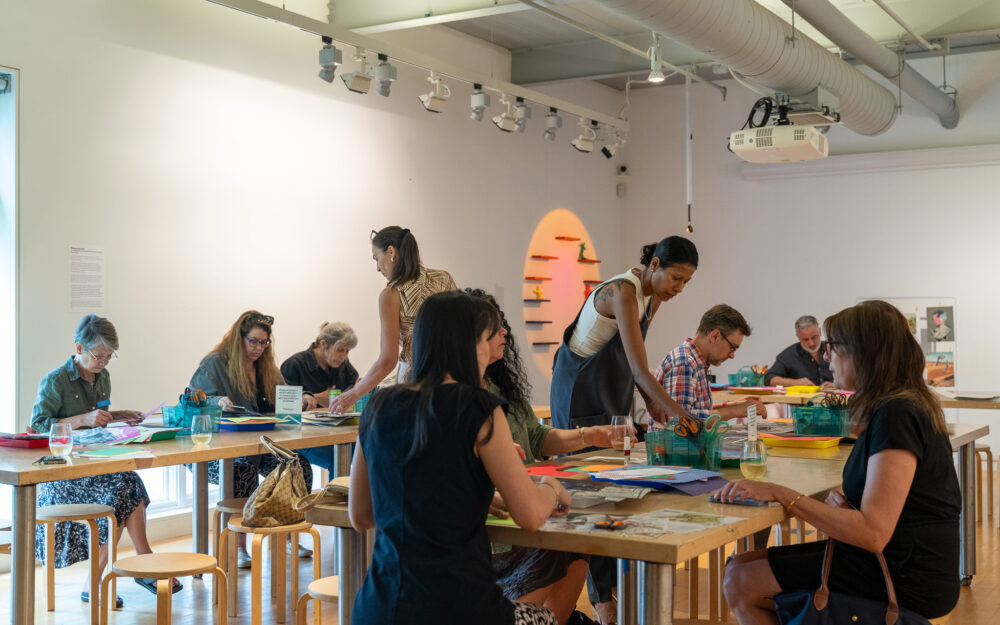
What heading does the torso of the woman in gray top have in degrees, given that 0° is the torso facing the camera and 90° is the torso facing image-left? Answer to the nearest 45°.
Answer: approximately 315°

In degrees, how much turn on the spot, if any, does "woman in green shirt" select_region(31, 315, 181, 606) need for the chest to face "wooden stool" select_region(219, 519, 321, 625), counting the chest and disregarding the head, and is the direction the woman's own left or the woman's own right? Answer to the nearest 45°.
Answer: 0° — they already face it

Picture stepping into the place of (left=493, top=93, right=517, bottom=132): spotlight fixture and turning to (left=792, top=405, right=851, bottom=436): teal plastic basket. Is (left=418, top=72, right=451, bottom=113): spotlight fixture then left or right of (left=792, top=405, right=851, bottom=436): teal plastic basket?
right

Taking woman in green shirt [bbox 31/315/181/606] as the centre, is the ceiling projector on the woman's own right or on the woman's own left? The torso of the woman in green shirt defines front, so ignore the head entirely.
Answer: on the woman's own left

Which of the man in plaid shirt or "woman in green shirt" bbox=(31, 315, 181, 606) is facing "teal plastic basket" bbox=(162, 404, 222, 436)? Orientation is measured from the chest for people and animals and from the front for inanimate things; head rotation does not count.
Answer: the woman in green shirt

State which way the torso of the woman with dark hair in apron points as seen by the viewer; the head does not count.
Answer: to the viewer's right
